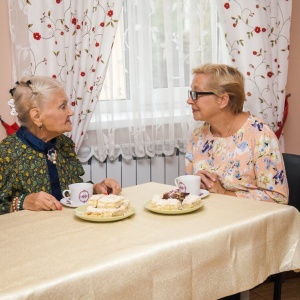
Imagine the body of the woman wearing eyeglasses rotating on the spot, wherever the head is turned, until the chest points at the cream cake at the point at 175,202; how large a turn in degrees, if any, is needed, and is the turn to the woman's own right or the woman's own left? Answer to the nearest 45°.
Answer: approximately 45° to the woman's own left

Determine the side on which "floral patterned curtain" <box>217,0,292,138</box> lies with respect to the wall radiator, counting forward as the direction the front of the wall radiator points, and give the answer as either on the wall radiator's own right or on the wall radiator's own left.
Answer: on the wall radiator's own left

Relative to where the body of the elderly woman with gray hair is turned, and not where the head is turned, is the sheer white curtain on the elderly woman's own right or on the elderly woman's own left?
on the elderly woman's own left

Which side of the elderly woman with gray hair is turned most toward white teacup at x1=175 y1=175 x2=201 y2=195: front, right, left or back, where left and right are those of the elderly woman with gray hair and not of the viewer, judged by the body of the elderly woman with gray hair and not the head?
front

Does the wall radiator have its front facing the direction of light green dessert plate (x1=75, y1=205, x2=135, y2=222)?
yes

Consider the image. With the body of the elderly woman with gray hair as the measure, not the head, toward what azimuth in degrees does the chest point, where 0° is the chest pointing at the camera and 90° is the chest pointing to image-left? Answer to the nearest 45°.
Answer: approximately 315°

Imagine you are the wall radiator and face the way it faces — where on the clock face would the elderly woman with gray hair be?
The elderly woman with gray hair is roughly at 1 o'clock from the wall radiator.

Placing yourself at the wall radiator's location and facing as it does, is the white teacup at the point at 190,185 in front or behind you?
in front

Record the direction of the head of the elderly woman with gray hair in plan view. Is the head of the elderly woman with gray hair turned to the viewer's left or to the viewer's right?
to the viewer's right

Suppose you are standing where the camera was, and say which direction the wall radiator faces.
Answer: facing the viewer

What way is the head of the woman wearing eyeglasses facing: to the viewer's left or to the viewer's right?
to the viewer's left

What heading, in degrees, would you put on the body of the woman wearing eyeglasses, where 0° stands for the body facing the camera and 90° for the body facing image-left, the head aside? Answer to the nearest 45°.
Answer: approximately 45°

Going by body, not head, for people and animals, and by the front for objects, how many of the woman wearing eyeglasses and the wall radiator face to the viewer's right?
0

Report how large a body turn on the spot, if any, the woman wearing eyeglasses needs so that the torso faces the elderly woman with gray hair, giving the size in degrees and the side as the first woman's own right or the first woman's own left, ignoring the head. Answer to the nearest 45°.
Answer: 0° — they already face them
